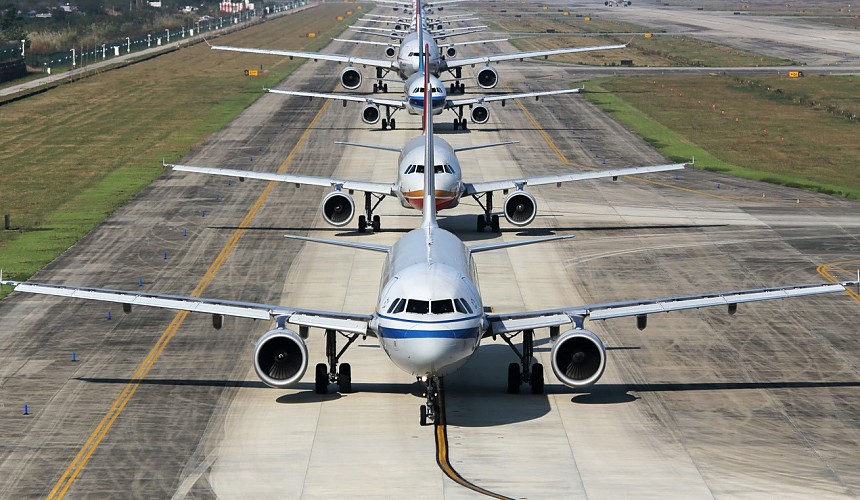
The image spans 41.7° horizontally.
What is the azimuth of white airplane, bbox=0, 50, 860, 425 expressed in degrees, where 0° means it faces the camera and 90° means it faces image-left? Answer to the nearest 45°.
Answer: approximately 0°
